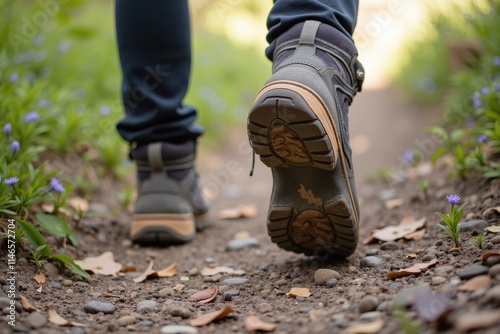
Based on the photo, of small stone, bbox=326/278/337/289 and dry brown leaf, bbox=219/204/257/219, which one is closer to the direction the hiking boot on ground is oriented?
the dry brown leaf

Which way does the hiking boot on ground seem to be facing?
away from the camera

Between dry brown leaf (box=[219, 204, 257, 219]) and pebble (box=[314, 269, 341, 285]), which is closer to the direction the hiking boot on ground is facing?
the dry brown leaf

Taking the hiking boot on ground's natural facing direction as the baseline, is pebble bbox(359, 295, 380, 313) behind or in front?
behind

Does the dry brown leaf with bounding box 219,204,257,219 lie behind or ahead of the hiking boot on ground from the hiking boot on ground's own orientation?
ahead

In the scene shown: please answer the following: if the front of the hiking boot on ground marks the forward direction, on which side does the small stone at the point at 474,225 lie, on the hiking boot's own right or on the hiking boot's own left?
on the hiking boot's own right

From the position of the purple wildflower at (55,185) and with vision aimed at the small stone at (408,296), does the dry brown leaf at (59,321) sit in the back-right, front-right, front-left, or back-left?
front-right

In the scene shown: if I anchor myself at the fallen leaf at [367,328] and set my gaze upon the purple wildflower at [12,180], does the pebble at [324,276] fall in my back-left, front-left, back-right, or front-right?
front-right

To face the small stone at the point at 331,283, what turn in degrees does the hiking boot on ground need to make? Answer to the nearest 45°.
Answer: approximately 135° to its right

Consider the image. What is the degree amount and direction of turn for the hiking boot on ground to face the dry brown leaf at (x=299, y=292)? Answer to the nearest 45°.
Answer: approximately 135° to its right
